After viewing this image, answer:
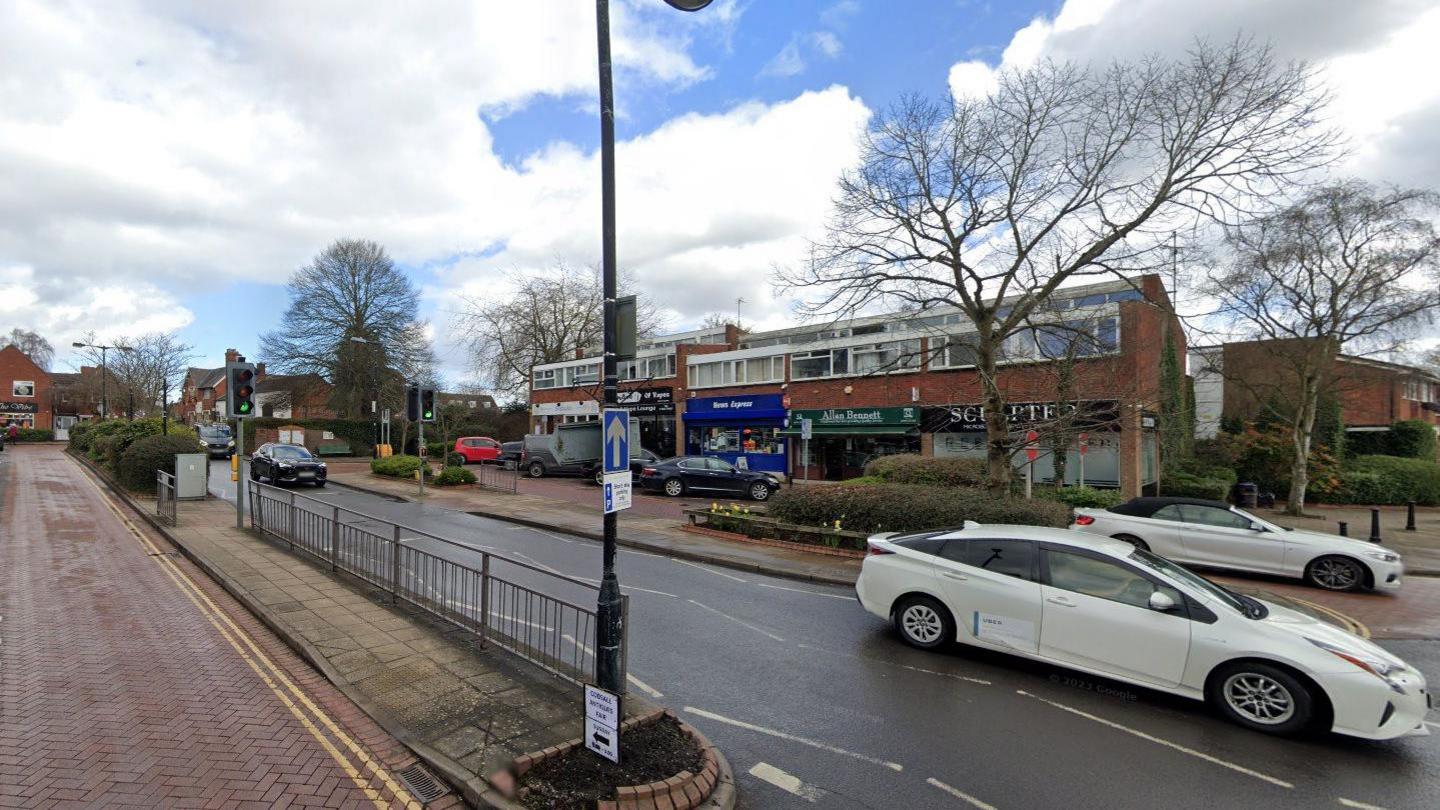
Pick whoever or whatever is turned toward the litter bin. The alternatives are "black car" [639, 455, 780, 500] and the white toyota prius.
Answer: the black car

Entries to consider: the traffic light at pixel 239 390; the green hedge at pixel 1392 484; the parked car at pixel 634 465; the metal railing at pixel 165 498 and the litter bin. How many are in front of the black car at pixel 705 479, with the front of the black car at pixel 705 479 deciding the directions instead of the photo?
2

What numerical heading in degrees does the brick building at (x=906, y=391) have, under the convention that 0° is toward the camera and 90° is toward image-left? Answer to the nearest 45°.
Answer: approximately 45°

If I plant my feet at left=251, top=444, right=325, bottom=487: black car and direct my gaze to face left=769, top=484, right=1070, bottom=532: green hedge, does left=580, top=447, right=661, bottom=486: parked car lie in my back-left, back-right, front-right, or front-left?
front-left

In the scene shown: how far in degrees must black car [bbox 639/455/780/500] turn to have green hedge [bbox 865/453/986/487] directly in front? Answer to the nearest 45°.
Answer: approximately 45° to its right

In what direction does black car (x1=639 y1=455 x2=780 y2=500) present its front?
to the viewer's right

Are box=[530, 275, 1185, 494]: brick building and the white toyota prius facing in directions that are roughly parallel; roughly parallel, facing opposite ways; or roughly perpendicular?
roughly perpendicular

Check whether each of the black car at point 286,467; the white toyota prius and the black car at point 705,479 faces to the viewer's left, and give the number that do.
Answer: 0

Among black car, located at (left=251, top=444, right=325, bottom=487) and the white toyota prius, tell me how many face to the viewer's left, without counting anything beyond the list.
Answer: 0

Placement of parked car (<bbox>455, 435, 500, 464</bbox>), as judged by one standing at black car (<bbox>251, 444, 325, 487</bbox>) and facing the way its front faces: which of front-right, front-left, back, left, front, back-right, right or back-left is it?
left

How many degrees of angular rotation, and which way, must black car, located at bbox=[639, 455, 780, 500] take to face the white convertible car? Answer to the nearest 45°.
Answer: approximately 45° to its right

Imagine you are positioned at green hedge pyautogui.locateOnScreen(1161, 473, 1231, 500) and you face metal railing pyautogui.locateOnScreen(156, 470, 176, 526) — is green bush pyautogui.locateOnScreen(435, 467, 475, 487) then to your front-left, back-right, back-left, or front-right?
front-right
